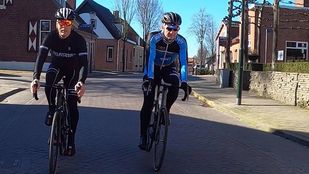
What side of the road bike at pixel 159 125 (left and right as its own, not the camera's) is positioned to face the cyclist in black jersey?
right

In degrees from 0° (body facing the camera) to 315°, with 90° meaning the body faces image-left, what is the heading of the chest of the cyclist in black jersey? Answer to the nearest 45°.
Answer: approximately 0°

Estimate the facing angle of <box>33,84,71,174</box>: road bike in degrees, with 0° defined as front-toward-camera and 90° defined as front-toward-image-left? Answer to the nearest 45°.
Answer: approximately 0°

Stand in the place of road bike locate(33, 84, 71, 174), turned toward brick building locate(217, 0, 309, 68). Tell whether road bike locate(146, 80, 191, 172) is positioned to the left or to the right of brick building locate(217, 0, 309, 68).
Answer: right

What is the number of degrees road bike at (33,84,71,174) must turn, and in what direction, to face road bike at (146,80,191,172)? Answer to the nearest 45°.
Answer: approximately 90° to its left

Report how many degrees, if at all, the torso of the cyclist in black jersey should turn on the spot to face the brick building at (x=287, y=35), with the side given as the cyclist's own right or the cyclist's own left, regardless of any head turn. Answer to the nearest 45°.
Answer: approximately 135° to the cyclist's own left

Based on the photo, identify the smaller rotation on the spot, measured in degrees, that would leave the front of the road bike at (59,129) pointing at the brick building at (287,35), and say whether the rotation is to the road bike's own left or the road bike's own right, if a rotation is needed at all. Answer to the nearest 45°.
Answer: approximately 135° to the road bike's own left

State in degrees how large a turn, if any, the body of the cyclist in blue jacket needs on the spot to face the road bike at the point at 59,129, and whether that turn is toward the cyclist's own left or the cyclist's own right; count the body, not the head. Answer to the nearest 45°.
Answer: approximately 45° to the cyclist's own right

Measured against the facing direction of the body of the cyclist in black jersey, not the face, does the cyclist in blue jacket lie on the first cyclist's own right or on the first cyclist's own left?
on the first cyclist's own left
